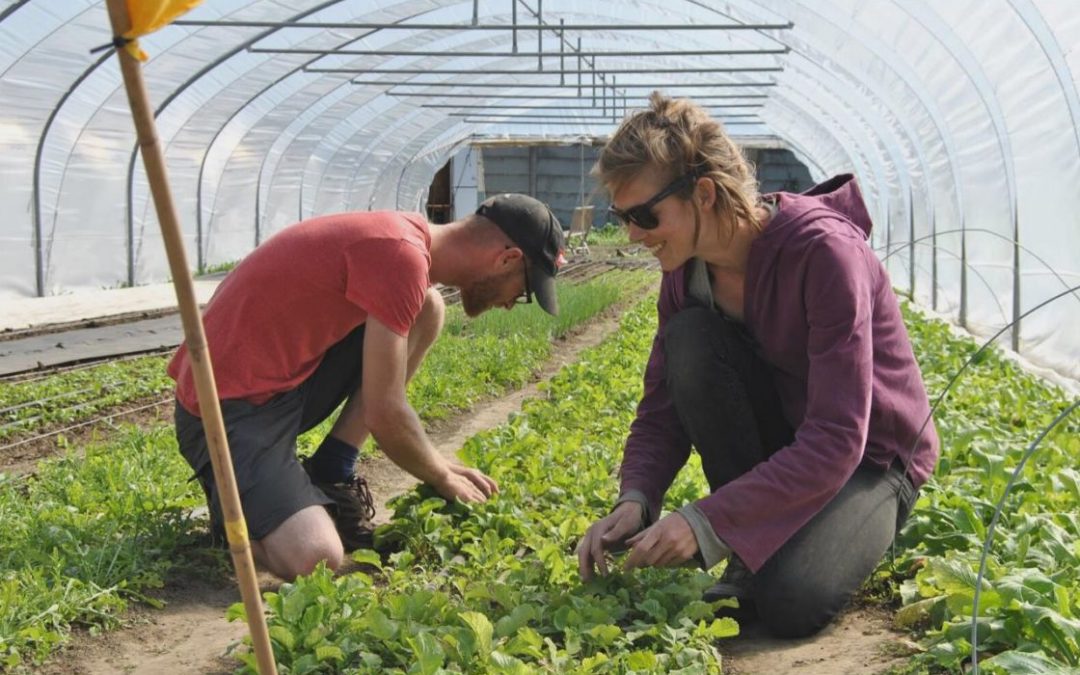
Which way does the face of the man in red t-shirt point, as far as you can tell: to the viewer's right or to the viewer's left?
to the viewer's right

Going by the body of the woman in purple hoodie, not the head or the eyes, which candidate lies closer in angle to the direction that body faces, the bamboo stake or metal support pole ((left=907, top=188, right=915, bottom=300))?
the bamboo stake

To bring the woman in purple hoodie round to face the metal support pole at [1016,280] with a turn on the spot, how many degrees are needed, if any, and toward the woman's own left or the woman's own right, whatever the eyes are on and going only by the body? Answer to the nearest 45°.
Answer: approximately 135° to the woman's own right

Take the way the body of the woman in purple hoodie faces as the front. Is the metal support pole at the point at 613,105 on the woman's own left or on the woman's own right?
on the woman's own right

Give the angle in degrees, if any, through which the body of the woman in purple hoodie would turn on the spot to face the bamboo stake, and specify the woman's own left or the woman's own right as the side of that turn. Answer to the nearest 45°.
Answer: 0° — they already face it

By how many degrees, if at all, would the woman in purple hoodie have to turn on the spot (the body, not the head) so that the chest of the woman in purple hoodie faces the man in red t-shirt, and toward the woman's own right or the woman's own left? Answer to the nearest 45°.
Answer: approximately 45° to the woman's own right

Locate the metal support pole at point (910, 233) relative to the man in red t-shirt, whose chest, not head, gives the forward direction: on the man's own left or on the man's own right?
on the man's own left

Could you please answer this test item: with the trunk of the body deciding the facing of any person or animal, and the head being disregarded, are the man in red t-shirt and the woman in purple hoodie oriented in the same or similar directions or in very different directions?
very different directions

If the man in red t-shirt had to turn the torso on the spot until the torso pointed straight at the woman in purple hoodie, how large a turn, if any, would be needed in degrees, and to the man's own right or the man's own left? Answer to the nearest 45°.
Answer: approximately 45° to the man's own right

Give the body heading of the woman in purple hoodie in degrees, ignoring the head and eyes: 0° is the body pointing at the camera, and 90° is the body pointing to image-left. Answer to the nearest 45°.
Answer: approximately 45°

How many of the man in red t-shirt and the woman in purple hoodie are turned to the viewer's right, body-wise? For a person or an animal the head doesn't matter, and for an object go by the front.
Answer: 1

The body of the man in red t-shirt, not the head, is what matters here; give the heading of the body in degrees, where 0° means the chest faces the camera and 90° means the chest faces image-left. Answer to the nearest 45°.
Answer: approximately 270°
